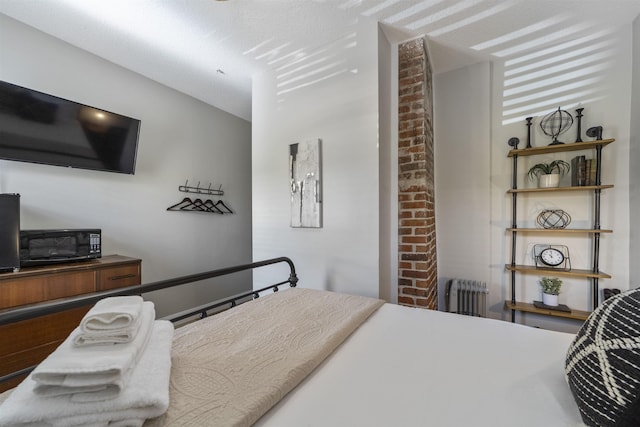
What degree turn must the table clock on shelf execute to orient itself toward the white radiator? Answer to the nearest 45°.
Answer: approximately 90° to its right

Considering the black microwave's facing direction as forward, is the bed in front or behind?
in front

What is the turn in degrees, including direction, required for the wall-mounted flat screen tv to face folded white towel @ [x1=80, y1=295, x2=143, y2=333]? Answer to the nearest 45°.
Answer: approximately 45° to its right

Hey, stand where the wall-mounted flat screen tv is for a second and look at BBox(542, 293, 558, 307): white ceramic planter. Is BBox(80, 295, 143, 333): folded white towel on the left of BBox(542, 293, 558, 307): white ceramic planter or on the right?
right

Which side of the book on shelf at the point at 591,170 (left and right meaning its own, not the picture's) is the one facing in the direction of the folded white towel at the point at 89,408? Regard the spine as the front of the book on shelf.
front

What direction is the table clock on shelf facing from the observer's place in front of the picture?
facing the viewer

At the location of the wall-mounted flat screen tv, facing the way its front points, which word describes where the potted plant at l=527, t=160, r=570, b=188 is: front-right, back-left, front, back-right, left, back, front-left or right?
front

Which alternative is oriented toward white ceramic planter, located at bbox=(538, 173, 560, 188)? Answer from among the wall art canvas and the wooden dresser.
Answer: the wooden dresser

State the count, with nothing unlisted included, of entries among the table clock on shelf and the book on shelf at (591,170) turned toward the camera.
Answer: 2

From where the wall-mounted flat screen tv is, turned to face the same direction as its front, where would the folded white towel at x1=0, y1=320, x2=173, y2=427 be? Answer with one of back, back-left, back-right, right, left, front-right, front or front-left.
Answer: front-right

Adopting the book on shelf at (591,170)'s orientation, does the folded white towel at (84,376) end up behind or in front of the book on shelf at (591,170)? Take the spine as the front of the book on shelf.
in front

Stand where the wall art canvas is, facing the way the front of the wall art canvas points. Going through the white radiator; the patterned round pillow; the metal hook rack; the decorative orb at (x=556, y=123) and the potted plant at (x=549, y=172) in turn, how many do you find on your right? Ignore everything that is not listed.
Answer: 1

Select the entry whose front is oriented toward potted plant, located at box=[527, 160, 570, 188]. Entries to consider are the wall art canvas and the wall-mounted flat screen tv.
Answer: the wall-mounted flat screen tv

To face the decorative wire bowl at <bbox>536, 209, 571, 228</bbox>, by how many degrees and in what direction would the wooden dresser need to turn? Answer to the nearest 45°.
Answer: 0° — it already faces it

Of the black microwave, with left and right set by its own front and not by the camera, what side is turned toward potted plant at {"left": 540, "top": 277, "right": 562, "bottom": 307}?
front
